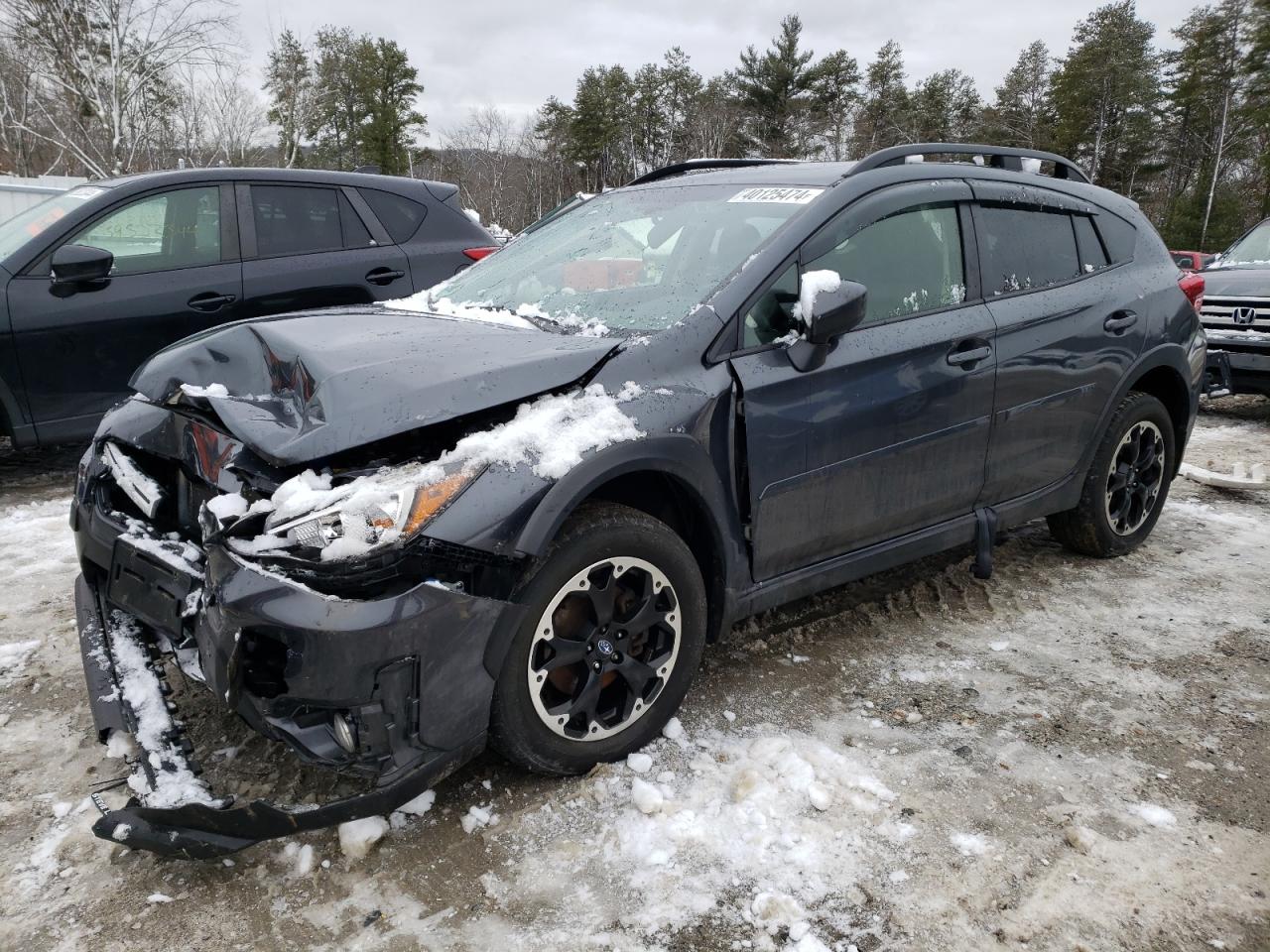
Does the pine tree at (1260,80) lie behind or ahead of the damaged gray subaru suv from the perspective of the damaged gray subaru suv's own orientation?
behind

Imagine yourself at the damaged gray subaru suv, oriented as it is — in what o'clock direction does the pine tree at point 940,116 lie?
The pine tree is roughly at 5 o'clock from the damaged gray subaru suv.

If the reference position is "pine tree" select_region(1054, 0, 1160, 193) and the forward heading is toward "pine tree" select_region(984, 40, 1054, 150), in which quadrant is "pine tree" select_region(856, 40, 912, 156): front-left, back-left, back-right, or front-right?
front-left

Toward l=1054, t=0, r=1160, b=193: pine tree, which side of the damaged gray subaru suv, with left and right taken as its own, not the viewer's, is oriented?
back

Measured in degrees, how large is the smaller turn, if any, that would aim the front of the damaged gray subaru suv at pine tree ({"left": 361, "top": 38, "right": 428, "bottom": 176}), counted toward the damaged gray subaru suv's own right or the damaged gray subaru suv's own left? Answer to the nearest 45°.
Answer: approximately 135° to the damaged gray subaru suv's own right

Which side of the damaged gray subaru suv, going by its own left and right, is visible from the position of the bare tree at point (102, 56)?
right

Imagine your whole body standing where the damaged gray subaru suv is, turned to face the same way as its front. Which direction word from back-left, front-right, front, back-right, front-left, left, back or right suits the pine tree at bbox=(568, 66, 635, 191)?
back-right

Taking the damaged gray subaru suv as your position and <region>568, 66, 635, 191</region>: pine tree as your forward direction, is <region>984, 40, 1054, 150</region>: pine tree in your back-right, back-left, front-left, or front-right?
front-right

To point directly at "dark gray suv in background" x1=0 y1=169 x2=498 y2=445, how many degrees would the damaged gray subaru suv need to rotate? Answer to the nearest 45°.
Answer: approximately 90° to its right

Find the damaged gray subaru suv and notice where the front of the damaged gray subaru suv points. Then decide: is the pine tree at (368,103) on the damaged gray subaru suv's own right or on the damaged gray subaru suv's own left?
on the damaged gray subaru suv's own right

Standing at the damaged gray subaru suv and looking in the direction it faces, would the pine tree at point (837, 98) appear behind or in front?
behind

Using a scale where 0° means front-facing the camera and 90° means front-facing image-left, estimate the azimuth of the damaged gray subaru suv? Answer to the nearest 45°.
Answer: approximately 45°

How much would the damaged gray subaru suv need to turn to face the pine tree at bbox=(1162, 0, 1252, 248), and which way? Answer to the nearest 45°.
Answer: approximately 180°

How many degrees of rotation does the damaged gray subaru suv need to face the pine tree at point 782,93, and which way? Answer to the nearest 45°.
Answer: approximately 135° to its right
